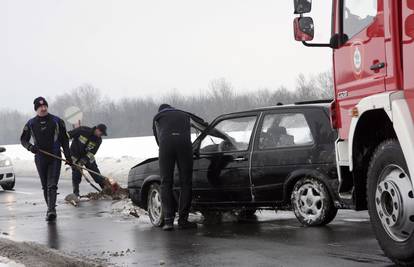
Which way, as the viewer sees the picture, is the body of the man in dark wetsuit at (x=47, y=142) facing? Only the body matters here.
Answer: toward the camera

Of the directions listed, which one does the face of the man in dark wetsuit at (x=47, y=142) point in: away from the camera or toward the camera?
toward the camera

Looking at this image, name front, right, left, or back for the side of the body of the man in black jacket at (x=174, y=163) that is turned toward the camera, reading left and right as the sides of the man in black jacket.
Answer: back

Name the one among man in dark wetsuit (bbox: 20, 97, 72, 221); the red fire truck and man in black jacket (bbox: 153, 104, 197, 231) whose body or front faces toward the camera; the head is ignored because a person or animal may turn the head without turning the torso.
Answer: the man in dark wetsuit

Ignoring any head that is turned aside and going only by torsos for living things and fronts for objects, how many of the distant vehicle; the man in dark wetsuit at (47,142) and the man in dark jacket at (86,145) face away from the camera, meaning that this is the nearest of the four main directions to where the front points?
0

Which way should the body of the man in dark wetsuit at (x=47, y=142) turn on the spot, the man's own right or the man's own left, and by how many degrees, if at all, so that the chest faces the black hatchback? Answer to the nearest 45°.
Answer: approximately 45° to the man's own left

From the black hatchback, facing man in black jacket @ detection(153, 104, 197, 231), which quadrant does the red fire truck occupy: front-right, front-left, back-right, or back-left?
back-left

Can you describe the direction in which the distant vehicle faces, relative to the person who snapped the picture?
facing the viewer and to the right of the viewer
